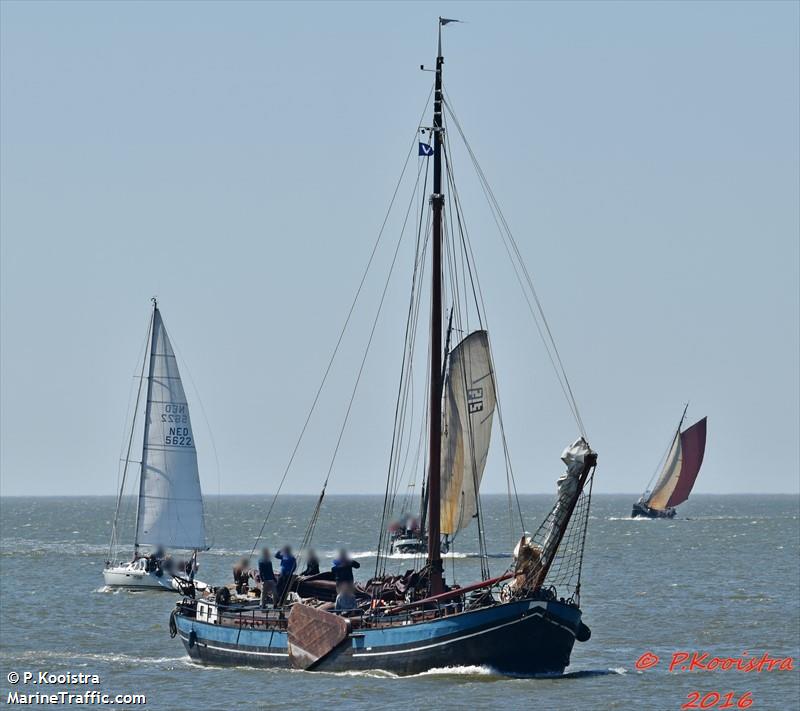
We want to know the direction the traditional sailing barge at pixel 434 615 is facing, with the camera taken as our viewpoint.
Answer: facing the viewer and to the right of the viewer
